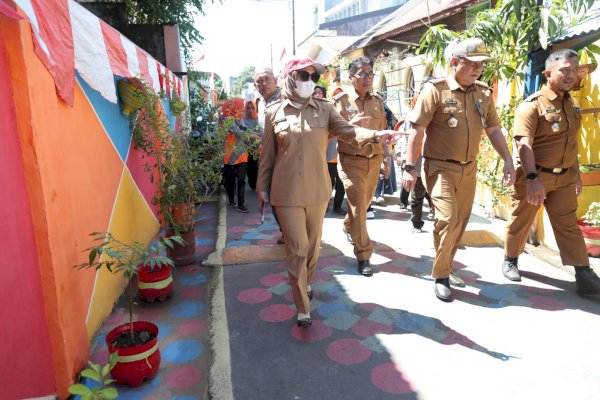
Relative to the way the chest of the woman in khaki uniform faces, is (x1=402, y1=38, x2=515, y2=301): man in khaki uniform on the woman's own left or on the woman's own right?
on the woman's own left

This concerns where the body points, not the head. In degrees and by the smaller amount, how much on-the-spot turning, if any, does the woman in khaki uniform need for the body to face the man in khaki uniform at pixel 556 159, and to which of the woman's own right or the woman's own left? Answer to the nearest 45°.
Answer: approximately 90° to the woman's own left

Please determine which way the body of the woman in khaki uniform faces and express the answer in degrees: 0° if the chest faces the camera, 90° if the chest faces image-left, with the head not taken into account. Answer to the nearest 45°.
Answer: approximately 0°

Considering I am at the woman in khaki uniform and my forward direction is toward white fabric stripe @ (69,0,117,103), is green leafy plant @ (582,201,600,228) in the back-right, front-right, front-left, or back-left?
back-right

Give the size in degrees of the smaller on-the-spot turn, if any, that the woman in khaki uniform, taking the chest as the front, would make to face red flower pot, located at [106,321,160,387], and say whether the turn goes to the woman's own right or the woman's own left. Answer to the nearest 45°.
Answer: approximately 45° to the woman's own right

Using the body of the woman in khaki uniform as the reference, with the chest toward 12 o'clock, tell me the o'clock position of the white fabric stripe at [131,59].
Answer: The white fabric stripe is roughly at 4 o'clock from the woman in khaki uniform.

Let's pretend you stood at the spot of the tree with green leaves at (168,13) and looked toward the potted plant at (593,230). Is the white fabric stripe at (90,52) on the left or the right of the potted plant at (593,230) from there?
right

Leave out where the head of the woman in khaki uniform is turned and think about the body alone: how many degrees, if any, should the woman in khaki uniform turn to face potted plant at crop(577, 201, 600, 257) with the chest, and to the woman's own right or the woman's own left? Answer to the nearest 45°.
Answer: approximately 135° to the woman's own left

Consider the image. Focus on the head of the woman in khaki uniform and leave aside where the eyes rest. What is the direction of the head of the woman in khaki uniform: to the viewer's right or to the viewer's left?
to the viewer's right

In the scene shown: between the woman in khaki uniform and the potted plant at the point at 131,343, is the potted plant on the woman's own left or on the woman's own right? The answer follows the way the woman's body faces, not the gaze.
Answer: on the woman's own right

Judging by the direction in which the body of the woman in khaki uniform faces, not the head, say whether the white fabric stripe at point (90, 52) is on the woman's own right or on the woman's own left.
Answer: on the woman's own right

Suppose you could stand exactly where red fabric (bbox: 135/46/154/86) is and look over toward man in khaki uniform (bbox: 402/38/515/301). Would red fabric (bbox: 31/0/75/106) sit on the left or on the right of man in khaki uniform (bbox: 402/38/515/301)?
right

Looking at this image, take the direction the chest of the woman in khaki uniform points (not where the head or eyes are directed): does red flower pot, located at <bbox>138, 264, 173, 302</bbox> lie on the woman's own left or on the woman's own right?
on the woman's own right

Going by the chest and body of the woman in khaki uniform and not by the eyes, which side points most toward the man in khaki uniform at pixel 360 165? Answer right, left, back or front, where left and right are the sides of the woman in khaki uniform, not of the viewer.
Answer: back

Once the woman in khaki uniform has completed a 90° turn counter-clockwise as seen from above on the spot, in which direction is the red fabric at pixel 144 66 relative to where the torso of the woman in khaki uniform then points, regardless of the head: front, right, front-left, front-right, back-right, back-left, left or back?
back-left

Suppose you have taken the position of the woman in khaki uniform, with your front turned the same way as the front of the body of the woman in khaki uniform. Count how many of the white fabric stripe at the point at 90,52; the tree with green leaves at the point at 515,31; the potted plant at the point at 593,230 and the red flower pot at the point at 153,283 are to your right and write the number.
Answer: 2

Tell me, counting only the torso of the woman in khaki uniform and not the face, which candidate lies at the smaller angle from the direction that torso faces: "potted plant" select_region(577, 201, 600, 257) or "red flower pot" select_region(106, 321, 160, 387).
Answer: the red flower pot

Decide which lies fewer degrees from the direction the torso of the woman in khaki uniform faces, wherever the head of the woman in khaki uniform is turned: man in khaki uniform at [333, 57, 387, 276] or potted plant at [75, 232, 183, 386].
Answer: the potted plant

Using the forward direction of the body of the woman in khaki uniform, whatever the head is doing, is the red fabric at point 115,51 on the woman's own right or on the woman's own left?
on the woman's own right
